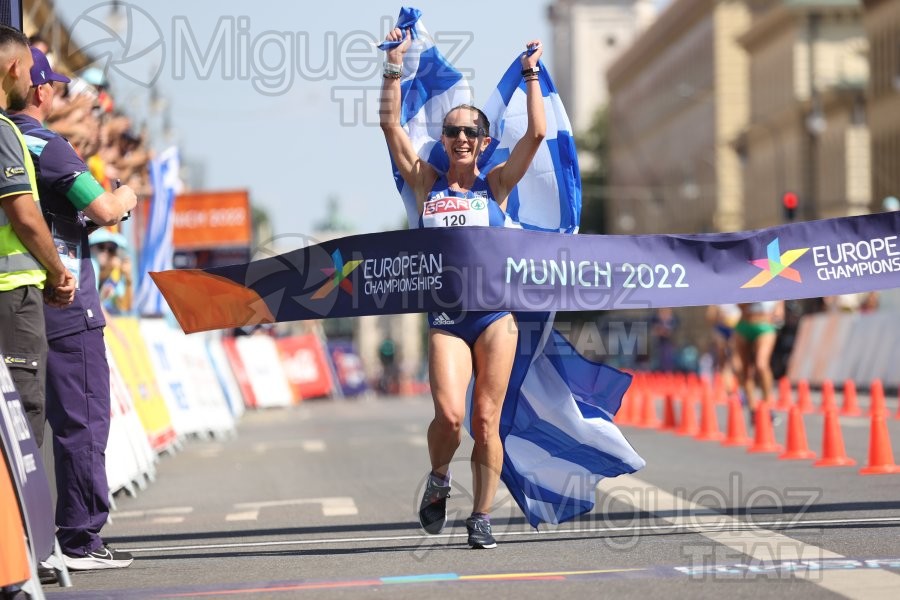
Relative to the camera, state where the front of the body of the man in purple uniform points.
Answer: to the viewer's right

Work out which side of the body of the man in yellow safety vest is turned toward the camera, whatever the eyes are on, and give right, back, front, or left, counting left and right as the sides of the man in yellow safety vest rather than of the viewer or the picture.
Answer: right

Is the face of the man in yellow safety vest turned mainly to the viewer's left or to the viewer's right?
to the viewer's right

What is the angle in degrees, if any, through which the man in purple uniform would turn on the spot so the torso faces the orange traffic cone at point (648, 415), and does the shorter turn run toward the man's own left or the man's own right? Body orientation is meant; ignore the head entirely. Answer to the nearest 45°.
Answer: approximately 45° to the man's own left

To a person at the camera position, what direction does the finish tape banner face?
facing the viewer

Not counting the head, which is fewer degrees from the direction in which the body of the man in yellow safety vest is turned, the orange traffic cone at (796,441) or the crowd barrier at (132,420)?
the orange traffic cone

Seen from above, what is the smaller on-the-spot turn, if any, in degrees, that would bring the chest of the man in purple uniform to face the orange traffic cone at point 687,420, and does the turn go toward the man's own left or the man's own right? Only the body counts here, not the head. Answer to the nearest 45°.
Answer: approximately 45° to the man's own left

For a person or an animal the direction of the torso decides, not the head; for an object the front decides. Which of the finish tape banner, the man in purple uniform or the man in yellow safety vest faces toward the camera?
the finish tape banner

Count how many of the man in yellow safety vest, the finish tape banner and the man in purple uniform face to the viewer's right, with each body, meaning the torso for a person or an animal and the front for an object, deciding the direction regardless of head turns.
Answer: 2

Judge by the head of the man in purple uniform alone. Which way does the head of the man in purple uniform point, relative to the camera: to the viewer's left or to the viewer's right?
to the viewer's right
